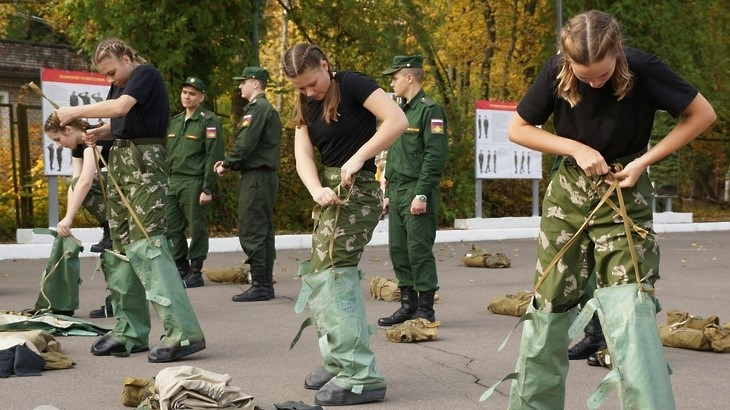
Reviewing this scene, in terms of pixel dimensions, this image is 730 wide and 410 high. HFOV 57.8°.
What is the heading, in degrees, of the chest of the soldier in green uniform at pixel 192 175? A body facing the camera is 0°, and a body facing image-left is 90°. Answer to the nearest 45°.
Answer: approximately 45°

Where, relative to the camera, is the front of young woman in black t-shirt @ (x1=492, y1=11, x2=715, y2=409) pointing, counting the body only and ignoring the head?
toward the camera

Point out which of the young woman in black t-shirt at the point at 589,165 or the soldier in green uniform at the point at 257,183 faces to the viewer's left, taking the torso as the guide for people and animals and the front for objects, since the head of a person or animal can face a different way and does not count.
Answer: the soldier in green uniform

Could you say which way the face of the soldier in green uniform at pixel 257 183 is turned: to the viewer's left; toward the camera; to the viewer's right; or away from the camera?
to the viewer's left

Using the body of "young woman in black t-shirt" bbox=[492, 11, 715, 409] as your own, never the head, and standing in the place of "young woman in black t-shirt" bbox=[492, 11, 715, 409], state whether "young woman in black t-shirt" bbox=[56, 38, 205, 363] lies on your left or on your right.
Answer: on your right

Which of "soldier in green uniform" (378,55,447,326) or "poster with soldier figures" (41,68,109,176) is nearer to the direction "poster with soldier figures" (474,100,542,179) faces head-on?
the soldier in green uniform

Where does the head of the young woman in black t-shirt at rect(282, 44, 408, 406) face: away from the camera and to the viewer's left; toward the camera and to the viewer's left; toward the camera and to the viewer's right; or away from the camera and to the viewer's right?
toward the camera and to the viewer's left

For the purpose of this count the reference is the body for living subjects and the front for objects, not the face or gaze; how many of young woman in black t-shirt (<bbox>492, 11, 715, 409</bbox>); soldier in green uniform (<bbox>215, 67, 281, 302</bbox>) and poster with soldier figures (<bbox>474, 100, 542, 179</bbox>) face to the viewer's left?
1

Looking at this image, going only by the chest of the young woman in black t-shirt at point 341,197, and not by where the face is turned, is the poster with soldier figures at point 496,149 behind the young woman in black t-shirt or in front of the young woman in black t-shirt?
behind

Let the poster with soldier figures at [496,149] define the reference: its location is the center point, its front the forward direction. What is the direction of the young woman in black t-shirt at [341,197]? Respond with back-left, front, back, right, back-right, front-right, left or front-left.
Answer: front

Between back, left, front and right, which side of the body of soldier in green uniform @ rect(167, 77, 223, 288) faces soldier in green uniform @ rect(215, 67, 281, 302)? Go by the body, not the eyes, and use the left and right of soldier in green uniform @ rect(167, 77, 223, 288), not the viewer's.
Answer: left

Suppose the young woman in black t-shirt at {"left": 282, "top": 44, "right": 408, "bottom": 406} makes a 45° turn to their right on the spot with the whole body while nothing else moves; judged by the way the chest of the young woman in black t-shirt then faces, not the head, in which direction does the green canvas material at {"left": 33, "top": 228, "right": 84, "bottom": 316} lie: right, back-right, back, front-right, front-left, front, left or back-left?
front-right

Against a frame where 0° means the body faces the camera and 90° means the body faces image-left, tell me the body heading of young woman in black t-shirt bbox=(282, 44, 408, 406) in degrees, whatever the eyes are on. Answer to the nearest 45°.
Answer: approximately 45°

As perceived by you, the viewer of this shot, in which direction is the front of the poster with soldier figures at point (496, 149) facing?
facing the viewer

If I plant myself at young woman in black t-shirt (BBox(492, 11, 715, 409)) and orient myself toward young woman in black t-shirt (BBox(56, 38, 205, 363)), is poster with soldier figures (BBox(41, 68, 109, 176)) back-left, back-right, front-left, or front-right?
front-right
